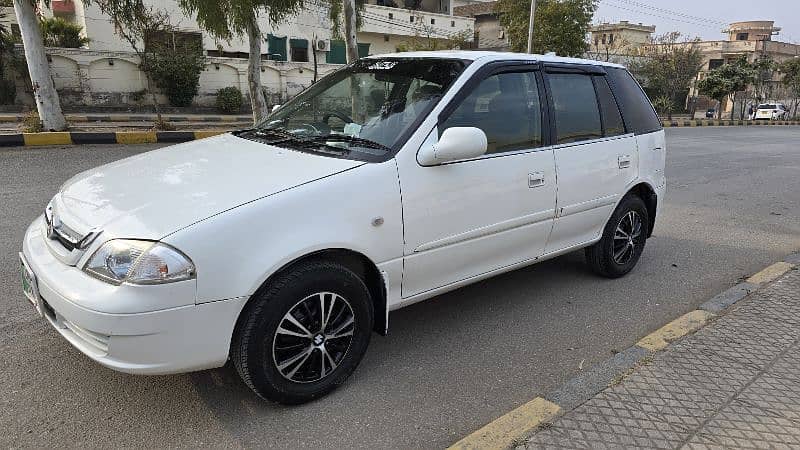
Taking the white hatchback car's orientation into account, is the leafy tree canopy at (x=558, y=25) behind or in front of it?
behind

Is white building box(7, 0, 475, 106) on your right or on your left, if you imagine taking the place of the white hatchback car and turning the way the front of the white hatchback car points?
on your right

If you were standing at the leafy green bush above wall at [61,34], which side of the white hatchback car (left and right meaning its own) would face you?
right

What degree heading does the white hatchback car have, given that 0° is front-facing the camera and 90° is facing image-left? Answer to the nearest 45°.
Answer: approximately 45°

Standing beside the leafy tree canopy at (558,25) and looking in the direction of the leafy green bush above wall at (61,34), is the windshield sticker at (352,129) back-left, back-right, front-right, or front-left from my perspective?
front-left

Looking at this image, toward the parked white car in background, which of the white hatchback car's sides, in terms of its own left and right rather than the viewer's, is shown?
back

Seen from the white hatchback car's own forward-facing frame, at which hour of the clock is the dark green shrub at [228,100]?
The dark green shrub is roughly at 4 o'clock from the white hatchback car.

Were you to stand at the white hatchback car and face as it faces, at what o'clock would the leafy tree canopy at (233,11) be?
The leafy tree canopy is roughly at 4 o'clock from the white hatchback car.

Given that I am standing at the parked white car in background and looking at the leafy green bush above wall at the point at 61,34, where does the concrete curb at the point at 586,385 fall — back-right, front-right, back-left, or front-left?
front-left

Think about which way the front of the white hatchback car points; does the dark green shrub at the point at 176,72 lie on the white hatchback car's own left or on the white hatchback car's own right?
on the white hatchback car's own right
